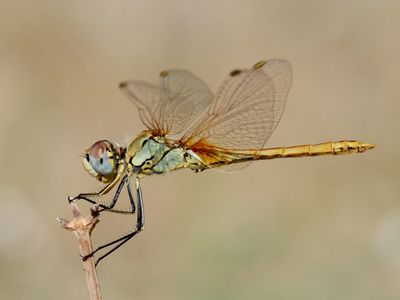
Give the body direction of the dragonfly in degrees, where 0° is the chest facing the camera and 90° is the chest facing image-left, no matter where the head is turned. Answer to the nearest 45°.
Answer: approximately 90°
